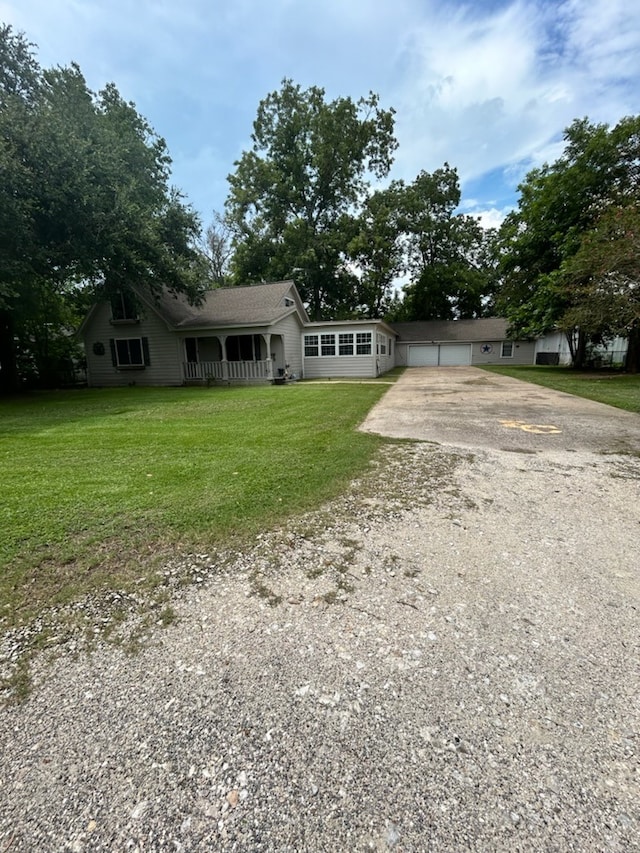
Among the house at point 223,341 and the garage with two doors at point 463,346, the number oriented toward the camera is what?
2

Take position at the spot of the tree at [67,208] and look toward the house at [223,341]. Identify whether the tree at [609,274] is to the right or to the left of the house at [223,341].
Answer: right

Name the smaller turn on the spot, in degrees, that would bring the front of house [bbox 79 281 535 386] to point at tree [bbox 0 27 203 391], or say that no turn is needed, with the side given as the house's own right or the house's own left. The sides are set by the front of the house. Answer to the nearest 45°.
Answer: approximately 45° to the house's own right

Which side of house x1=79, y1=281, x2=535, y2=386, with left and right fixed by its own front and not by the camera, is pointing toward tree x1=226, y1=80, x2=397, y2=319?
back

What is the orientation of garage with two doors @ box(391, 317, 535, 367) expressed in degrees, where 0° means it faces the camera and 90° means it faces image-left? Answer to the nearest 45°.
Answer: approximately 0°
